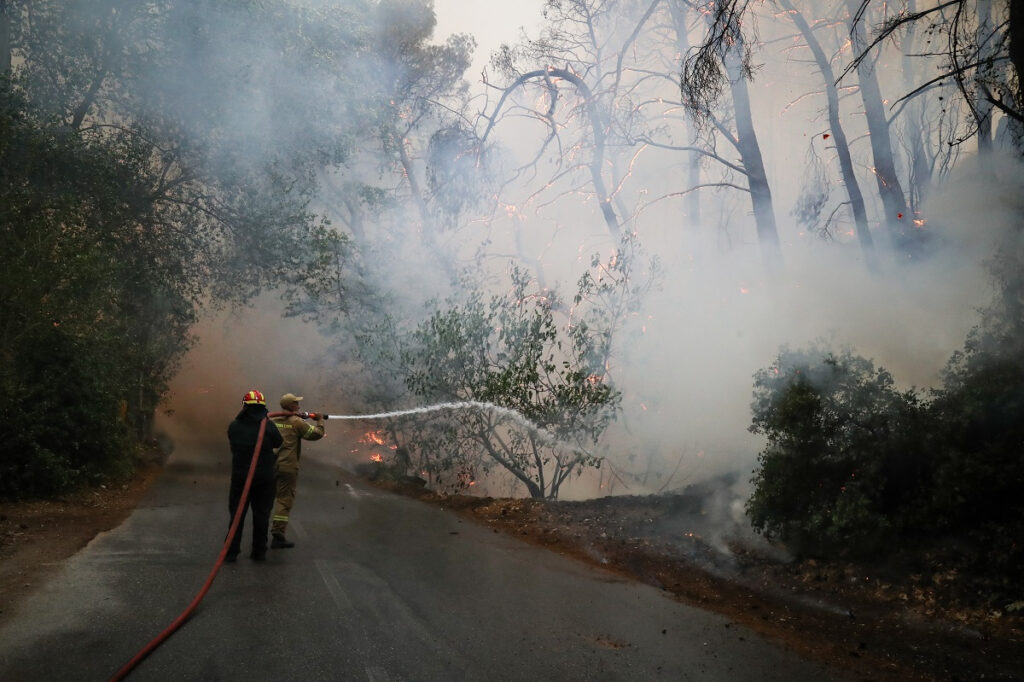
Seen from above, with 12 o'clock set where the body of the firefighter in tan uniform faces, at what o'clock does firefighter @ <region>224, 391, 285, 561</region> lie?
The firefighter is roughly at 5 o'clock from the firefighter in tan uniform.

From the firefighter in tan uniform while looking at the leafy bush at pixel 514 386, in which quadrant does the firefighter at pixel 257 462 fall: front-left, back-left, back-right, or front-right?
back-right

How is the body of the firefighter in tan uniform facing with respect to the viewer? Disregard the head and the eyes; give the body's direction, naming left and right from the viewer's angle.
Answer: facing away from the viewer and to the right of the viewer

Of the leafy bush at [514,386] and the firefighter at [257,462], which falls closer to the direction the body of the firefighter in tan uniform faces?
the leafy bush

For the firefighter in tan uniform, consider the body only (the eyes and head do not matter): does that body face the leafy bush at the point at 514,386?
yes
